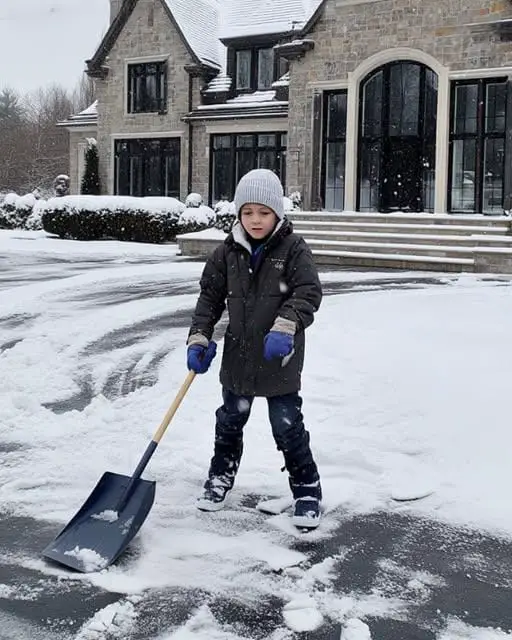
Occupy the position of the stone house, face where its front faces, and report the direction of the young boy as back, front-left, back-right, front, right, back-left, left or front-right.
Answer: front

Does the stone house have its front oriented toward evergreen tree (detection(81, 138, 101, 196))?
no

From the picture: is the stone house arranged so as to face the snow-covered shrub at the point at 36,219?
no

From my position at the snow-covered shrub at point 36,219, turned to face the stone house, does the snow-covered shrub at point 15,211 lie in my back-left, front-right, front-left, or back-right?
back-left

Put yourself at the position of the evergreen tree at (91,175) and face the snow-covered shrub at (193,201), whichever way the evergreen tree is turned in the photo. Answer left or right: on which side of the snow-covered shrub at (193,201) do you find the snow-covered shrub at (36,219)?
right

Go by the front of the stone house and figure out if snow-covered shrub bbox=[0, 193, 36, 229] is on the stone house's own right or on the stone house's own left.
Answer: on the stone house's own right

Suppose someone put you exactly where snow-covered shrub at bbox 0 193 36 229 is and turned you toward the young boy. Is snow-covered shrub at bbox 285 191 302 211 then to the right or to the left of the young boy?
left

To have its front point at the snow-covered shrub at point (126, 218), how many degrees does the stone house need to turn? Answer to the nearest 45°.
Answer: approximately 90° to its right

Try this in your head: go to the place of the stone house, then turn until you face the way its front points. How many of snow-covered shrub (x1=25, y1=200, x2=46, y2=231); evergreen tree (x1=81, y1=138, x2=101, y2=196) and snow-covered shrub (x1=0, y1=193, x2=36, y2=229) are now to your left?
0

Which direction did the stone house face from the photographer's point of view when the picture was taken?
facing the viewer

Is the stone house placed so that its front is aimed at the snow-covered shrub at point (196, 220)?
no

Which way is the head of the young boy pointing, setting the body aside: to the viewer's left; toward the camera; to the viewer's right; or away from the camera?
toward the camera
